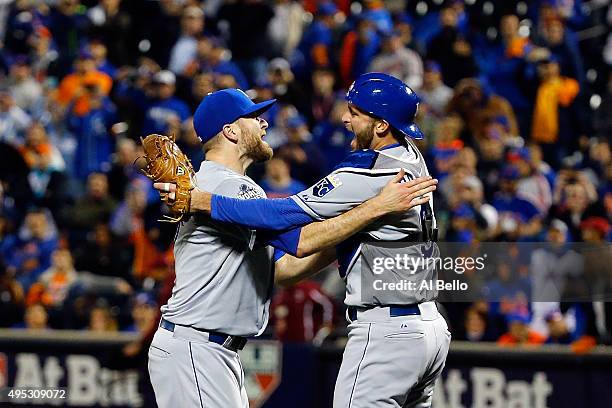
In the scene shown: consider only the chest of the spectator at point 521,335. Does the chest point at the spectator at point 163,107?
no

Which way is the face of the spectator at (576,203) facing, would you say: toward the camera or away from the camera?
toward the camera

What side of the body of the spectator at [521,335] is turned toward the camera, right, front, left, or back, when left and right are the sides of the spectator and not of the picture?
front

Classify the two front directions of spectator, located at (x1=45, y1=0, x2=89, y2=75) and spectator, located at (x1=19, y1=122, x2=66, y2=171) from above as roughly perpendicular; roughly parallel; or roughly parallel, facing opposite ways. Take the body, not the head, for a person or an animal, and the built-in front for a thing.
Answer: roughly parallel

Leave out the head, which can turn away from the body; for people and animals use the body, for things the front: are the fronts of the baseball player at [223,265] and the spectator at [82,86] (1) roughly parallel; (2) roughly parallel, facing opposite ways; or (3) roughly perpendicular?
roughly perpendicular

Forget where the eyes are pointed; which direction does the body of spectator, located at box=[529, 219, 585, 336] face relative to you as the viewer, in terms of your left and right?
facing the viewer

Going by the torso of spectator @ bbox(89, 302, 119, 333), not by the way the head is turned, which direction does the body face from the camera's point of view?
toward the camera

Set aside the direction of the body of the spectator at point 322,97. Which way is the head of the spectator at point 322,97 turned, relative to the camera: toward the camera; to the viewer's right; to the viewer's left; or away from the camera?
toward the camera

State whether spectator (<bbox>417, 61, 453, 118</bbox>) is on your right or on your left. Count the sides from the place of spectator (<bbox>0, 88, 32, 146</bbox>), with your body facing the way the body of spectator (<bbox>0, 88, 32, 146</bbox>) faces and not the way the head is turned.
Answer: on your left

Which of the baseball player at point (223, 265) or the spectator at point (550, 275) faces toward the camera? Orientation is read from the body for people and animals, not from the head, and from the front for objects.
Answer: the spectator

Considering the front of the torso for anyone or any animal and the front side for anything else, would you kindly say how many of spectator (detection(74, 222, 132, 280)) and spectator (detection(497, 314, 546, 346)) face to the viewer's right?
0
